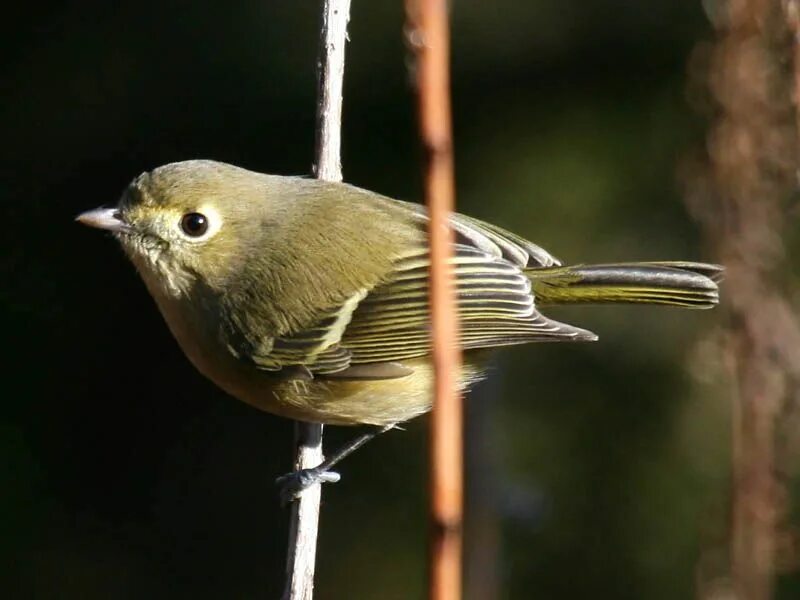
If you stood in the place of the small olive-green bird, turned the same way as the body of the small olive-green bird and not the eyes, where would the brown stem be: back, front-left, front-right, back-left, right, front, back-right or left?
left

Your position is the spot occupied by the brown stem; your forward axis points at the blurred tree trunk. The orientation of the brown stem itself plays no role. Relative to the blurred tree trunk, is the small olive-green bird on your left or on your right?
left

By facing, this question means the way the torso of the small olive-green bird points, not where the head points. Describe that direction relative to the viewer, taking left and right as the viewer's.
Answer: facing to the left of the viewer

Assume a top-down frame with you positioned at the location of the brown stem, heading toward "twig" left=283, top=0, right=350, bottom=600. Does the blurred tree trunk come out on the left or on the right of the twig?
right
